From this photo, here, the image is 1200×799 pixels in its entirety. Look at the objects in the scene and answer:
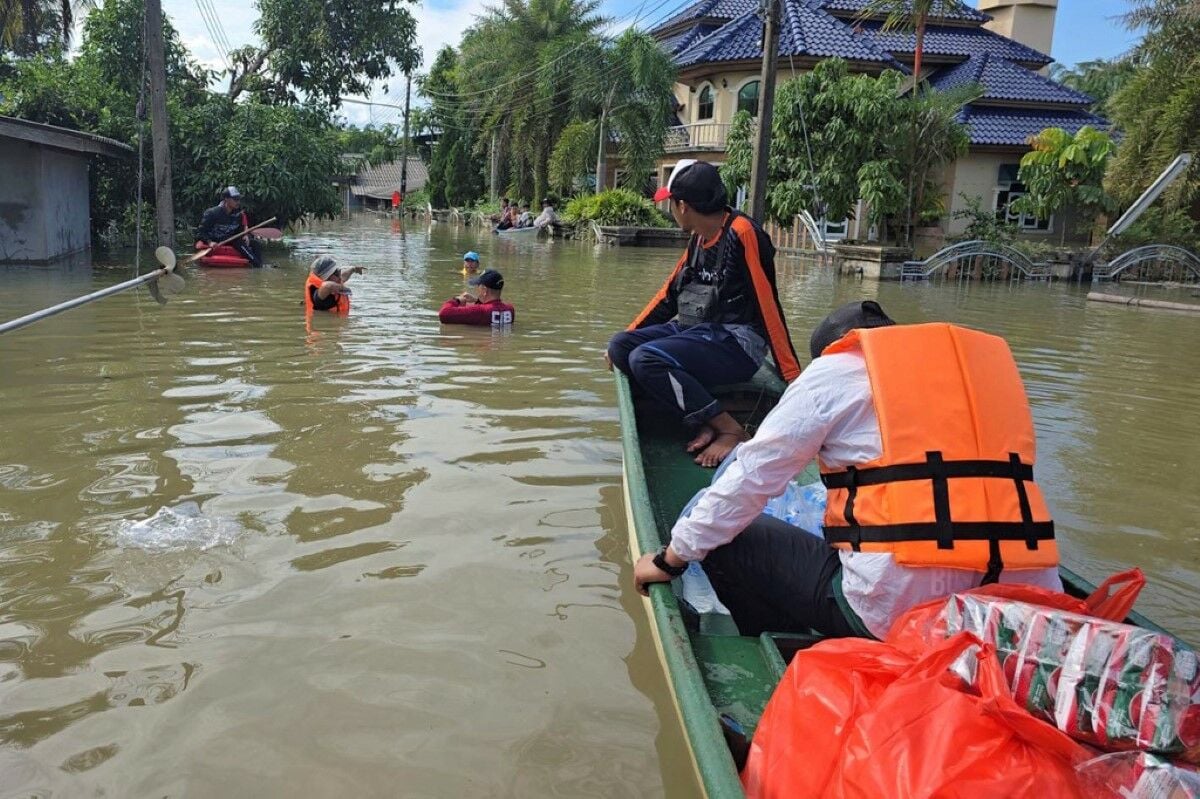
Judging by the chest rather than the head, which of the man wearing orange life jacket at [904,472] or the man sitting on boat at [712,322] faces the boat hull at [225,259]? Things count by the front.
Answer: the man wearing orange life jacket

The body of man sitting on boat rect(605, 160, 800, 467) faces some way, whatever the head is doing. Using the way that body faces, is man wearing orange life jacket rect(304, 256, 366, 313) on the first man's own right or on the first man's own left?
on the first man's own right

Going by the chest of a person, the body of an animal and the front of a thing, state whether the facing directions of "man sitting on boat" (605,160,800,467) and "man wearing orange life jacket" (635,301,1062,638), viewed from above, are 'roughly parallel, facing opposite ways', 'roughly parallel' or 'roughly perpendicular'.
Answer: roughly perpendicular

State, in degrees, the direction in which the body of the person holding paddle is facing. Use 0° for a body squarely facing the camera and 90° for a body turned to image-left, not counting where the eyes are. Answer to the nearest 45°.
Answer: approximately 315°

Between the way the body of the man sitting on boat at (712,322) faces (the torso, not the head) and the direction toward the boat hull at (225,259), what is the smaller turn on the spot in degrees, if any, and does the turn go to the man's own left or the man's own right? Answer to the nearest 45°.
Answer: approximately 90° to the man's own right

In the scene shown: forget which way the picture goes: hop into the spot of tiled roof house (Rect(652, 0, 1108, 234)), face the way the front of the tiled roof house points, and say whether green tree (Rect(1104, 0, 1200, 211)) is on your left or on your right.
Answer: on your left

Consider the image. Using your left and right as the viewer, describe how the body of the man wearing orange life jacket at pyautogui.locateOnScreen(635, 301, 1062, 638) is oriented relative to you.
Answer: facing away from the viewer and to the left of the viewer

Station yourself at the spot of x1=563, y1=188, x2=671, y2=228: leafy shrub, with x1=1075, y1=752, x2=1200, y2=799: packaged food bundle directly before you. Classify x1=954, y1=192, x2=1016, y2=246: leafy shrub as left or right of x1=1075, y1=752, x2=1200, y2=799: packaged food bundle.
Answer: left

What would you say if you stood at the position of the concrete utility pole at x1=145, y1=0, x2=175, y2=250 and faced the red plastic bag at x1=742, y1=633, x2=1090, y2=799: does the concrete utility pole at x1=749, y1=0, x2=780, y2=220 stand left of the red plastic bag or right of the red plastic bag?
left

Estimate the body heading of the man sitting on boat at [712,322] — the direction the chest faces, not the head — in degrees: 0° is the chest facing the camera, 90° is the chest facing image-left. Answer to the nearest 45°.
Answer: approximately 45°

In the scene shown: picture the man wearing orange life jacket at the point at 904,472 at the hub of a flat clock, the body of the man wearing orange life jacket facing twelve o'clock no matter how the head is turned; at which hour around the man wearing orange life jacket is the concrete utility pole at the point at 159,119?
The concrete utility pole is roughly at 12 o'clock from the man wearing orange life jacket.
